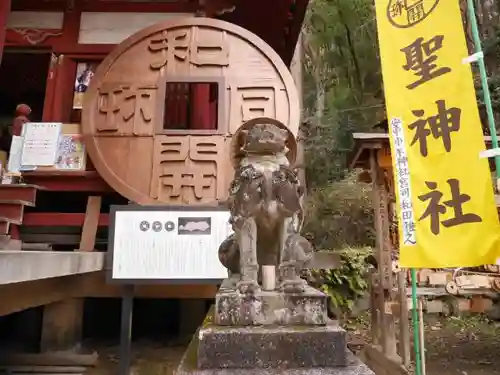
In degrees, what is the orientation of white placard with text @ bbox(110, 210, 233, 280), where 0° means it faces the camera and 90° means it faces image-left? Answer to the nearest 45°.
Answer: approximately 0°

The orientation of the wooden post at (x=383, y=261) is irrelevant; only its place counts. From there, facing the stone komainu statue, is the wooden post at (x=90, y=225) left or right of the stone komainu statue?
right

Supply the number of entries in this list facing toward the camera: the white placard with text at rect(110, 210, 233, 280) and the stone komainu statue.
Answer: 2

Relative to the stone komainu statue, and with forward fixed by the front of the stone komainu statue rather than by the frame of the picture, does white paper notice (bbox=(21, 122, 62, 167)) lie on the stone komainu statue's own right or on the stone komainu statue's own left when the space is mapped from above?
on the stone komainu statue's own right

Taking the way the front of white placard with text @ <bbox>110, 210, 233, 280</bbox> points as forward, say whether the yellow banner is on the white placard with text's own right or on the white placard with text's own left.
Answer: on the white placard with text's own left

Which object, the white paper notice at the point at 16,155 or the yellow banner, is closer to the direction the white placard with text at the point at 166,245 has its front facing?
the yellow banner

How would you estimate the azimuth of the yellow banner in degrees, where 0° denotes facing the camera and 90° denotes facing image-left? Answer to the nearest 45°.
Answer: approximately 0°
